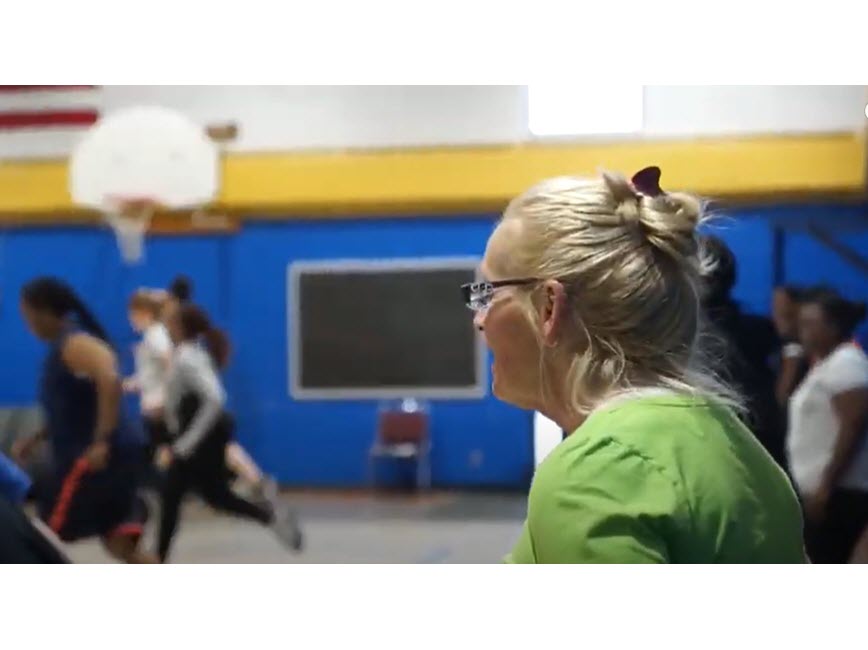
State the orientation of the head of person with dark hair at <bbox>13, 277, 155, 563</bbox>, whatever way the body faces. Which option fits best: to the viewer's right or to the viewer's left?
to the viewer's left

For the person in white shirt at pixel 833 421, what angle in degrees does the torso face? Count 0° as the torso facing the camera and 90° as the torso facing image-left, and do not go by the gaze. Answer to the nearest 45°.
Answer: approximately 90°

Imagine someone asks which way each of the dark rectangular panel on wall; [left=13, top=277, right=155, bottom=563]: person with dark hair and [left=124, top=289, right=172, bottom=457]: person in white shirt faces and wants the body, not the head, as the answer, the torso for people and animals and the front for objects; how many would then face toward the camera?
1

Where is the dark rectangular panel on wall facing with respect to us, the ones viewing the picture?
facing the viewer

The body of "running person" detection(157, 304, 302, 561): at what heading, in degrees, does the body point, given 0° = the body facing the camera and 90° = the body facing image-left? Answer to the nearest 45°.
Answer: approximately 90°

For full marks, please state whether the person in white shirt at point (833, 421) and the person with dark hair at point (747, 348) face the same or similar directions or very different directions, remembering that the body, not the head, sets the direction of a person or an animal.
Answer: same or similar directions

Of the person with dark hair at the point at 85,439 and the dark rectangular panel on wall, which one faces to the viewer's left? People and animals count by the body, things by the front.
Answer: the person with dark hair

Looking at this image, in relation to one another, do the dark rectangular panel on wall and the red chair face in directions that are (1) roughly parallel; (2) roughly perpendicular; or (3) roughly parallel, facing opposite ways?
roughly parallel

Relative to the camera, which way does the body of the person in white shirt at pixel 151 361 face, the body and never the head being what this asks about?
to the viewer's left
